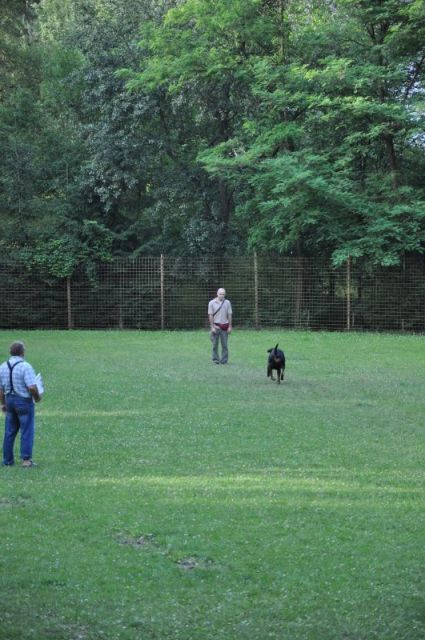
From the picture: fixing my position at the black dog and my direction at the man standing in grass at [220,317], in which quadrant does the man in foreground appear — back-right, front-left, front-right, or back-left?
back-left

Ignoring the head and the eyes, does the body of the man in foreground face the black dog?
yes

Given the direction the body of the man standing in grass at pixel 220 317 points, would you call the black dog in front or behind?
in front

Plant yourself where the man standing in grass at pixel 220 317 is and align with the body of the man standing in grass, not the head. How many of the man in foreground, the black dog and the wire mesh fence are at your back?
1

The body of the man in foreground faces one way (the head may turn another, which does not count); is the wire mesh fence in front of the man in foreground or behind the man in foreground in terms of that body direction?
in front

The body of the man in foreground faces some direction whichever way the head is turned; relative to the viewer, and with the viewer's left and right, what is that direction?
facing away from the viewer and to the right of the viewer

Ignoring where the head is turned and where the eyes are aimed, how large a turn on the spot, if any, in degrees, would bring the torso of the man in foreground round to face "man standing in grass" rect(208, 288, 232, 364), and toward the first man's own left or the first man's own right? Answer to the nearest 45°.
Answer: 0° — they already face them

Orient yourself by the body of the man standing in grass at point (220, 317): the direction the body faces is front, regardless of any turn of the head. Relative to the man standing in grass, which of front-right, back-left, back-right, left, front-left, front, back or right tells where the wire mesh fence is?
back
